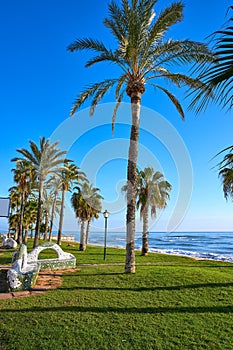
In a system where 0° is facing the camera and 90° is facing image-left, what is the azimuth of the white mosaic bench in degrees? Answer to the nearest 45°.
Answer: approximately 315°

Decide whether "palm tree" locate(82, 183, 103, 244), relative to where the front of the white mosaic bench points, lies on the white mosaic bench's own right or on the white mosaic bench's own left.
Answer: on the white mosaic bench's own left

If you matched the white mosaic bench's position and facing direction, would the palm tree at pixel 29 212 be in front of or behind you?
behind

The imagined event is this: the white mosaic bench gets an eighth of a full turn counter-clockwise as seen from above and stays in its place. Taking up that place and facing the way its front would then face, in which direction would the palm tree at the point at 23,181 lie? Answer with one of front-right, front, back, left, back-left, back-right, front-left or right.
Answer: left

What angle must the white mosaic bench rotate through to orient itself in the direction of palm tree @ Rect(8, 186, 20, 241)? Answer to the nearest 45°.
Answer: approximately 135° to its left

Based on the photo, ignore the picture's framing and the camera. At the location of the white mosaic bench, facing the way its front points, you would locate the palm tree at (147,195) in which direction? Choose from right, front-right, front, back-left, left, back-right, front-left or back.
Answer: left
